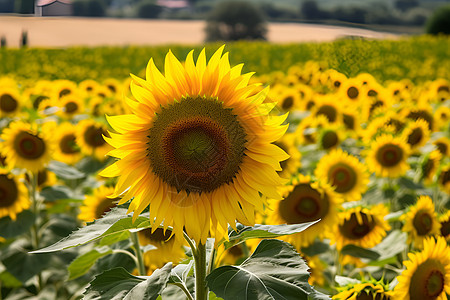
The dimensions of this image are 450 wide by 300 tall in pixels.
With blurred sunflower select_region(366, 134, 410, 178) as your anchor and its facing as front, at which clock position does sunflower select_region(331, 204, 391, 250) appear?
The sunflower is roughly at 12 o'clock from the blurred sunflower.

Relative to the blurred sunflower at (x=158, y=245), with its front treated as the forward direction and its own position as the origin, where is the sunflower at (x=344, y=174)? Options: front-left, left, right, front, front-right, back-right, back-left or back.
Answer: back-left

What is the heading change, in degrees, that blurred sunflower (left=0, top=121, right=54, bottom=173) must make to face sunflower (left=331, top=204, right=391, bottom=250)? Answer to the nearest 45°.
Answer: approximately 45° to its left

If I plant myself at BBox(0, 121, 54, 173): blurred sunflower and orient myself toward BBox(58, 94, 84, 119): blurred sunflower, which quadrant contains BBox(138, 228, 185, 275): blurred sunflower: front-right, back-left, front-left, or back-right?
back-right

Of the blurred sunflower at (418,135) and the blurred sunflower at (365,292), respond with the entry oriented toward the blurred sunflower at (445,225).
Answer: the blurred sunflower at (418,135)

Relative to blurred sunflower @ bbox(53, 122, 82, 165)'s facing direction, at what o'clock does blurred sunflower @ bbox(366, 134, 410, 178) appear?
blurred sunflower @ bbox(366, 134, 410, 178) is roughly at 10 o'clock from blurred sunflower @ bbox(53, 122, 82, 165).

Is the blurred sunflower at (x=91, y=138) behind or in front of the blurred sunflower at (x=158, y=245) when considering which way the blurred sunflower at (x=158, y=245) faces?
behind

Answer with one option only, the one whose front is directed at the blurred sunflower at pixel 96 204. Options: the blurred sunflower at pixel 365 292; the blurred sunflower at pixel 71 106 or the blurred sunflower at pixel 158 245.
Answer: the blurred sunflower at pixel 71 106

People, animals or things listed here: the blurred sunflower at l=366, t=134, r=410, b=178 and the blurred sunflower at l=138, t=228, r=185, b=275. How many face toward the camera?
2

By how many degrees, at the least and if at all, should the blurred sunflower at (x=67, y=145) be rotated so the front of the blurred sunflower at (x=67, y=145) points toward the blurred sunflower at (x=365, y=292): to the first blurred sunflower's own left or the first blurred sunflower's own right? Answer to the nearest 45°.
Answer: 0° — it already faces it

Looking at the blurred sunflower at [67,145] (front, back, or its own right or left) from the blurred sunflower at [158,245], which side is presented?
front

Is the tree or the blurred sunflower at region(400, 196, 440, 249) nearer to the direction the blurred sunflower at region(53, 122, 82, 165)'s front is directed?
the blurred sunflower

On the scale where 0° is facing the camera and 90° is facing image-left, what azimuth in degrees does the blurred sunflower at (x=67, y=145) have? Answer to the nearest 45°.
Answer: approximately 0°
